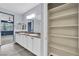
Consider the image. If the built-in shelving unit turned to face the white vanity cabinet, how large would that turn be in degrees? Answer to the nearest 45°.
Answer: approximately 90° to its right

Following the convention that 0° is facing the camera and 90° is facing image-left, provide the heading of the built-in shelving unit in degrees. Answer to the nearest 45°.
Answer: approximately 45°
